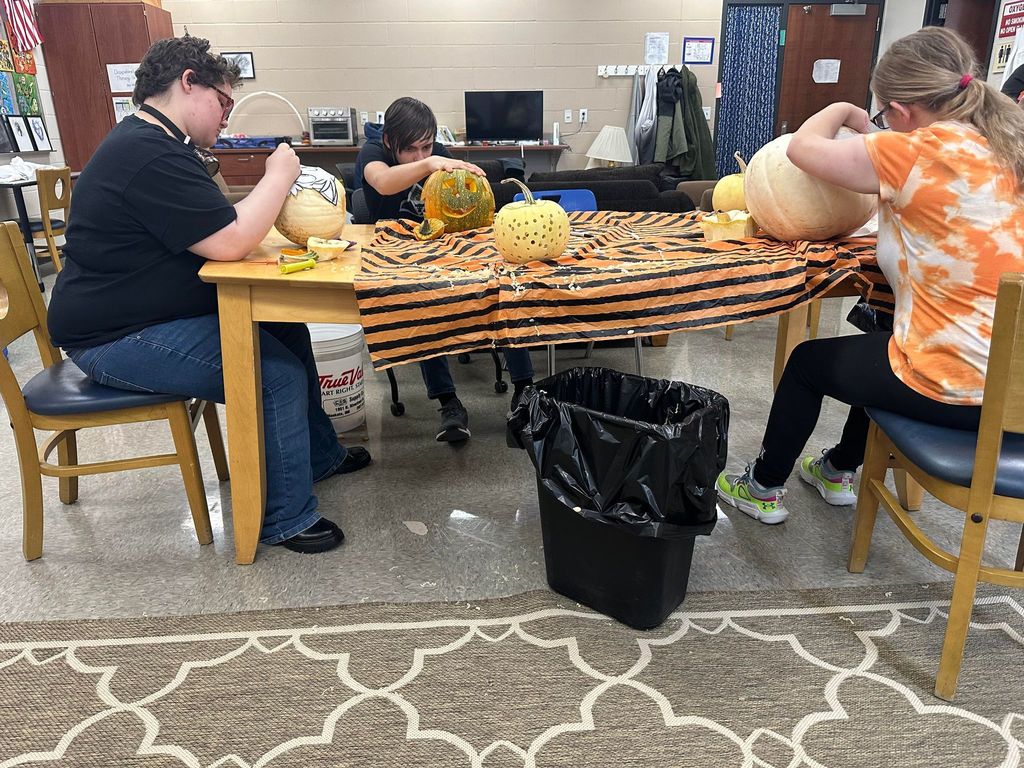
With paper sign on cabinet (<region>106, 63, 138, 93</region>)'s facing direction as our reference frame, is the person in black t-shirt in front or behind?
in front

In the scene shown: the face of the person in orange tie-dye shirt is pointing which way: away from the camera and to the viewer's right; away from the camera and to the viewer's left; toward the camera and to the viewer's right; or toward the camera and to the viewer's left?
away from the camera and to the viewer's left

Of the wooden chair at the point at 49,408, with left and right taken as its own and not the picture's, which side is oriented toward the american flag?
left

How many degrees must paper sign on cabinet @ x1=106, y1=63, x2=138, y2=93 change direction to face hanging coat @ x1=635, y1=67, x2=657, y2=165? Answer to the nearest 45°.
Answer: approximately 90° to its left

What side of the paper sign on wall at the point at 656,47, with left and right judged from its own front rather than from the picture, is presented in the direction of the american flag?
right

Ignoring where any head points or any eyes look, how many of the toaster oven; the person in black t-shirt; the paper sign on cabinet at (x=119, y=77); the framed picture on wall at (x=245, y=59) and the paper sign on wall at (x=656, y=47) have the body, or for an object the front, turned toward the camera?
4

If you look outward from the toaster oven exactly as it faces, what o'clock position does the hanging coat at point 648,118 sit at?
The hanging coat is roughly at 9 o'clock from the toaster oven.

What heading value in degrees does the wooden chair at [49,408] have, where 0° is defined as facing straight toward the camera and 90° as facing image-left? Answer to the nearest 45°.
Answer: approximately 270°

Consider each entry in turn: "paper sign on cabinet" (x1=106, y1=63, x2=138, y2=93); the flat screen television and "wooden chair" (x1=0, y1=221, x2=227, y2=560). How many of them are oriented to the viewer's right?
1
